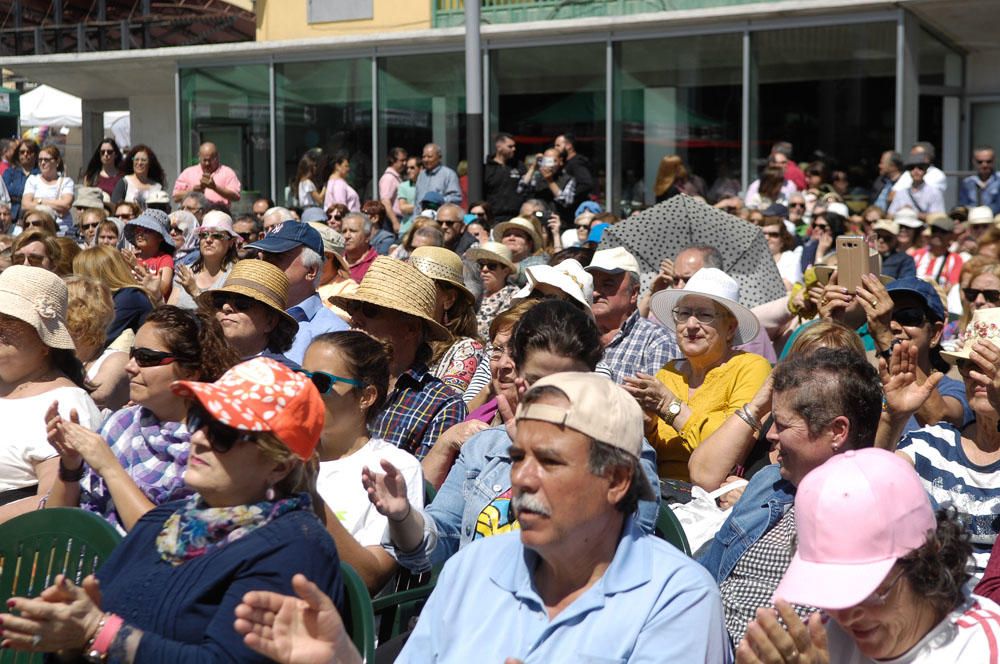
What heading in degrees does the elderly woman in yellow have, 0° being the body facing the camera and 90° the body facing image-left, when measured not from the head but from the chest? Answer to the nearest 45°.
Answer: approximately 45°

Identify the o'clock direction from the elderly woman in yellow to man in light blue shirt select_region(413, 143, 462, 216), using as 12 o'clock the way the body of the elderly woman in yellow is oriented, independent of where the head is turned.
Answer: The man in light blue shirt is roughly at 4 o'clock from the elderly woman in yellow.

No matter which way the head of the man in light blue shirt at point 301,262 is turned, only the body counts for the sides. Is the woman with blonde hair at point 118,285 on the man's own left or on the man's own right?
on the man's own right

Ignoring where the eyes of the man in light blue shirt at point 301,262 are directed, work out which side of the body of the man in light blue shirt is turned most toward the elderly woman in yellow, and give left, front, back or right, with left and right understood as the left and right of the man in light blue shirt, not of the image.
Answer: left

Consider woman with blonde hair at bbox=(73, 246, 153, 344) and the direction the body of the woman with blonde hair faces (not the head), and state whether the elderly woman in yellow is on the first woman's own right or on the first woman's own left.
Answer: on the first woman's own left

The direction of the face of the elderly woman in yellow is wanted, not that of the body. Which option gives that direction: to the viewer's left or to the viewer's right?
to the viewer's left

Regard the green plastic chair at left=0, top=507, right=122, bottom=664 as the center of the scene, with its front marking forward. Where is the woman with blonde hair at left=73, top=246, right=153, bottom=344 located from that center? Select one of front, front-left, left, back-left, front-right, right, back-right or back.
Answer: back-right
